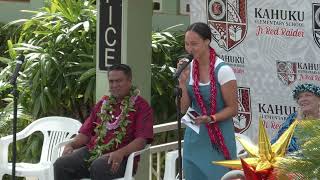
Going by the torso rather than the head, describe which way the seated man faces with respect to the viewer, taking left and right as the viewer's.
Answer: facing the viewer and to the left of the viewer

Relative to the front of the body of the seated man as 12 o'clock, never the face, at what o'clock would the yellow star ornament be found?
The yellow star ornament is roughly at 10 o'clock from the seated man.
